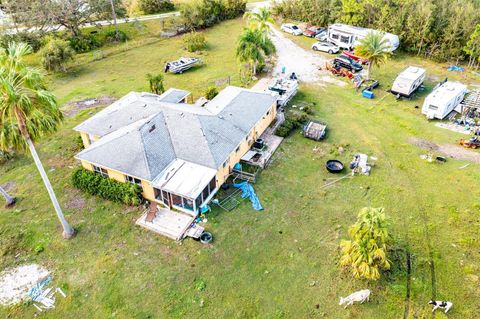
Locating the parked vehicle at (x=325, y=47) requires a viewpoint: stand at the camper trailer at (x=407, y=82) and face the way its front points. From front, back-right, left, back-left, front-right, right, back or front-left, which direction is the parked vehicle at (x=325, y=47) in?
right

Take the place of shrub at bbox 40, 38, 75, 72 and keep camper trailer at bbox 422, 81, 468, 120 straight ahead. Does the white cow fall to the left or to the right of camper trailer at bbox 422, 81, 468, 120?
right

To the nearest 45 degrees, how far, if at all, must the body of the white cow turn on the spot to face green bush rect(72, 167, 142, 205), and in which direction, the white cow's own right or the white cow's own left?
approximately 45° to the white cow's own right

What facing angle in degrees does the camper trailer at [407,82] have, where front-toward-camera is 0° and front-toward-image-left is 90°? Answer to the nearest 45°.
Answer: approximately 45°

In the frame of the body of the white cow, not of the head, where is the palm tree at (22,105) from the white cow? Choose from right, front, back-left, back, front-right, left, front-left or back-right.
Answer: front-right

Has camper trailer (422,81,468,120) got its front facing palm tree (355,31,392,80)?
no

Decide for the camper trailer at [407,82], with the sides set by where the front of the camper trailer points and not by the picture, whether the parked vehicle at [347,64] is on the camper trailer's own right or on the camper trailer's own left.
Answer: on the camper trailer's own right

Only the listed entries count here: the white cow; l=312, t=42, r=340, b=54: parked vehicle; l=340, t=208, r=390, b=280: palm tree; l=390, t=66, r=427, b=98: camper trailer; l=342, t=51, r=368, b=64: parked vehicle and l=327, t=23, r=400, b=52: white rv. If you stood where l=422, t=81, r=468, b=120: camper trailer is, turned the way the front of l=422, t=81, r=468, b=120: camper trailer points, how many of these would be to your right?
4
